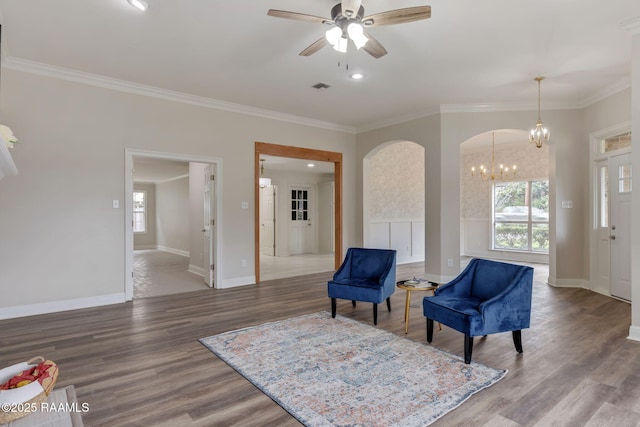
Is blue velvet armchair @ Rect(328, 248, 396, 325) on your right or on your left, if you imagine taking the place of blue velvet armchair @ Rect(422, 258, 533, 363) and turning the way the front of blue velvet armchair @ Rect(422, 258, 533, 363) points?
on your right

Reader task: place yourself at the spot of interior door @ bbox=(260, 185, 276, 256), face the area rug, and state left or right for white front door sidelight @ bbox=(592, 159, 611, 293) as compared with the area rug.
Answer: left

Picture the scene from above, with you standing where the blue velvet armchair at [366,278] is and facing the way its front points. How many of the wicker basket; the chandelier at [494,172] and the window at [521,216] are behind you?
2

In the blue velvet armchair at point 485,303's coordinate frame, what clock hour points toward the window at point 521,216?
The window is roughly at 5 o'clock from the blue velvet armchair.

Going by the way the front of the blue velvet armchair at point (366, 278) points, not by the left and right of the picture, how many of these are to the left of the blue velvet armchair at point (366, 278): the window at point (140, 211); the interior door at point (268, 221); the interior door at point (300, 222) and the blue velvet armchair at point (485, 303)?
1

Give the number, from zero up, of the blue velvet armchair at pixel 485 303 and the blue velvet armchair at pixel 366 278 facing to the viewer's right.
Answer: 0

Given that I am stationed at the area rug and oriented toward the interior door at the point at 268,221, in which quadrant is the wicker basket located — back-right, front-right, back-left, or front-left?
back-left

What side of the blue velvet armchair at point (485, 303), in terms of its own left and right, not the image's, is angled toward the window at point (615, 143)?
back

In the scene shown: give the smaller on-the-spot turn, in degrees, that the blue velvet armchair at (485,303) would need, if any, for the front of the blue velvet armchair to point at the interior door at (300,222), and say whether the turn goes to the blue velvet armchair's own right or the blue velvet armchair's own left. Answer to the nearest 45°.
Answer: approximately 90° to the blue velvet armchair's own right

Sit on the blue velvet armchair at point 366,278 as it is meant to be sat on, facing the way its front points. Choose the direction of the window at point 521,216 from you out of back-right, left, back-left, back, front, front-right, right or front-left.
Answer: back

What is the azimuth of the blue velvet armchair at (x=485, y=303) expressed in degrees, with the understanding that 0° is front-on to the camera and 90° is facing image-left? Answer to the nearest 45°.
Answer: approximately 45°

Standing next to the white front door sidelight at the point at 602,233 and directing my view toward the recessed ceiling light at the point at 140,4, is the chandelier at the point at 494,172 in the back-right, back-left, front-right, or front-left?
back-right

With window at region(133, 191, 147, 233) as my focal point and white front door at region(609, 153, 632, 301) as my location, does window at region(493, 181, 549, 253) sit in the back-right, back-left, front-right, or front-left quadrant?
front-right

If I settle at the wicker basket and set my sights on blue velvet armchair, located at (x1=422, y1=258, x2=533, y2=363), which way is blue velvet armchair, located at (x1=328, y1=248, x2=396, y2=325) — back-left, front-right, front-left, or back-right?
front-left

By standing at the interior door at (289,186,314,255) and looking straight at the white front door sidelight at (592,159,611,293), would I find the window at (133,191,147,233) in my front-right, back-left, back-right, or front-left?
back-right

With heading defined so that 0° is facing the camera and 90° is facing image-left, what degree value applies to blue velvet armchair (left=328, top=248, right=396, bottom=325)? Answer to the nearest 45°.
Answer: approximately 45°
